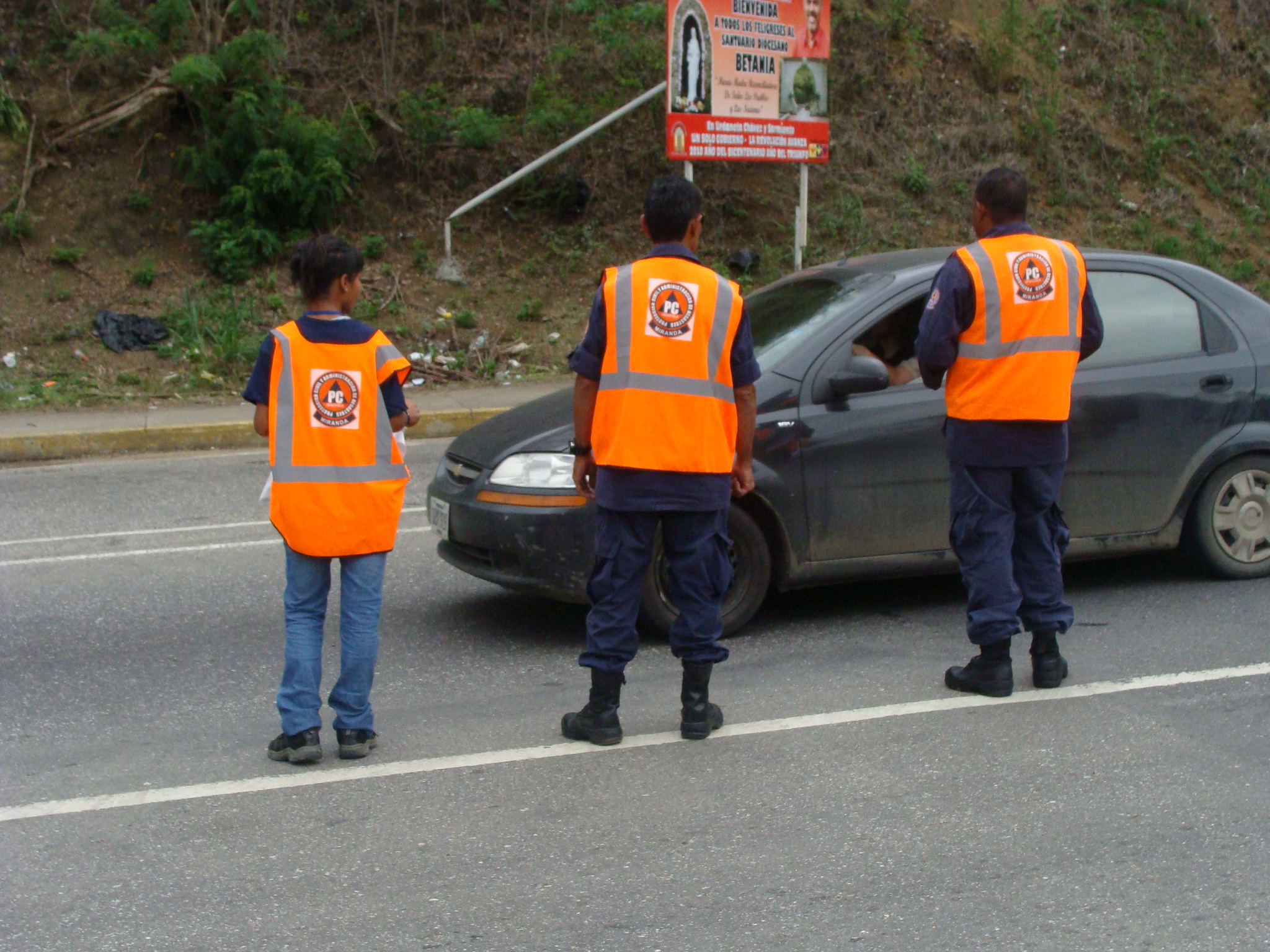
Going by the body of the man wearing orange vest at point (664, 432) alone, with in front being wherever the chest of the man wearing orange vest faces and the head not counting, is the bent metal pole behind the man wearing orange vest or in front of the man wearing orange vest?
in front

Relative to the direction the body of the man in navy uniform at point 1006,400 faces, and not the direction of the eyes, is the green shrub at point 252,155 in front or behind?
in front

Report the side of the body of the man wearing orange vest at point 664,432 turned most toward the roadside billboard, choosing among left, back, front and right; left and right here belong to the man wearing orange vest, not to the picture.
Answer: front

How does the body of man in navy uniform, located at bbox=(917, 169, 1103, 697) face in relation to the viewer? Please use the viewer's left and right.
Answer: facing away from the viewer and to the left of the viewer

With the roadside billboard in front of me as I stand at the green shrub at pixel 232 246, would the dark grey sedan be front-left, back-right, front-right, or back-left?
front-right

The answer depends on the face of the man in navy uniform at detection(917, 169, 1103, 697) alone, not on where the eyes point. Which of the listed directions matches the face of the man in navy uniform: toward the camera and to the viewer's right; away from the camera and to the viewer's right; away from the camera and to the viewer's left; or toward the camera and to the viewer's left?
away from the camera and to the viewer's left

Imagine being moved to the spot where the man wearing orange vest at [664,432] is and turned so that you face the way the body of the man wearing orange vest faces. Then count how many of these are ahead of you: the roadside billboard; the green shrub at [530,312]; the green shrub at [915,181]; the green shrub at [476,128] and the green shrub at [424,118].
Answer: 5

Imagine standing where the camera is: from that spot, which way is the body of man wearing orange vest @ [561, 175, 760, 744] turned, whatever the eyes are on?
away from the camera

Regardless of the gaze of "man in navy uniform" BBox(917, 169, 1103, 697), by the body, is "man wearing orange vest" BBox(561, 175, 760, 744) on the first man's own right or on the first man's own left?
on the first man's own left

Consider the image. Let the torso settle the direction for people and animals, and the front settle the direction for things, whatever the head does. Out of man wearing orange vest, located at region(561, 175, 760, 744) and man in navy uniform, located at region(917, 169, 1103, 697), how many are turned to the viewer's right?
0
